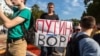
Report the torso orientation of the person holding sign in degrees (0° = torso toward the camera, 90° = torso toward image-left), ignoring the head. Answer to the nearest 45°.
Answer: approximately 0°

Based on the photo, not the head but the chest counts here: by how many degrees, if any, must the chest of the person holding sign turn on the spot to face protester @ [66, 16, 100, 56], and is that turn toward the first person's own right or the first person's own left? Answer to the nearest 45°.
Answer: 0° — they already face them

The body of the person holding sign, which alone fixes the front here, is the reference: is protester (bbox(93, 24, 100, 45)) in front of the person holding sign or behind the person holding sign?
in front

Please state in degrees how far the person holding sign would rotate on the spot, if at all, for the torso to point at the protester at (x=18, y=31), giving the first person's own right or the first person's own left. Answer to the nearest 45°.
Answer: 0° — they already face them

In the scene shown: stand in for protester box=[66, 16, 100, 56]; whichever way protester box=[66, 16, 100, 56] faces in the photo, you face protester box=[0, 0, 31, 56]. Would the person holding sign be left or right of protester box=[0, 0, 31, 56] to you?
right
